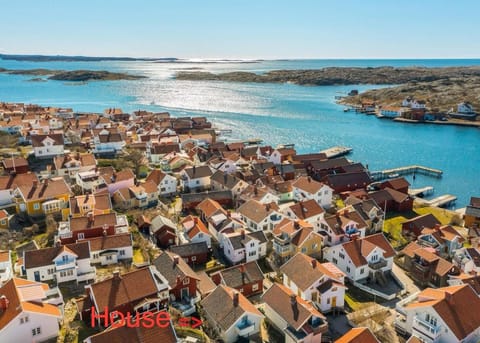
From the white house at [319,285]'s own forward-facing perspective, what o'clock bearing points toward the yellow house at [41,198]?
The yellow house is roughly at 5 o'clock from the white house.

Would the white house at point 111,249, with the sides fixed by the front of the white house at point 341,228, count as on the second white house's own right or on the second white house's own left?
on the second white house's own right

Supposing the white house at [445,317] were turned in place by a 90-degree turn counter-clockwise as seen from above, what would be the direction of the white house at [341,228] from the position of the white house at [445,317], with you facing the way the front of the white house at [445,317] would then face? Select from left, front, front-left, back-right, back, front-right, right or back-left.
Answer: back

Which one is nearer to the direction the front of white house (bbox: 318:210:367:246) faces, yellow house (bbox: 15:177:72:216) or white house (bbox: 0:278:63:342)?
the white house

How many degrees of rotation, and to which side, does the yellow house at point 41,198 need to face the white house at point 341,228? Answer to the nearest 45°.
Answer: approximately 45° to its left

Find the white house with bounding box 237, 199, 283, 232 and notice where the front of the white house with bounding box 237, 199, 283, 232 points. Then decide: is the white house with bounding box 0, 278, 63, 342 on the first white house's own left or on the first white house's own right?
on the first white house's own right

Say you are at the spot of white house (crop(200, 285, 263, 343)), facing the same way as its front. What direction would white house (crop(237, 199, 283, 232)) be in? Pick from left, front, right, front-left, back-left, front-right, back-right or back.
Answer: back-left

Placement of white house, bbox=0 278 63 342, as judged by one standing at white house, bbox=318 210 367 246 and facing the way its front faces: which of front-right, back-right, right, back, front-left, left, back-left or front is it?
right

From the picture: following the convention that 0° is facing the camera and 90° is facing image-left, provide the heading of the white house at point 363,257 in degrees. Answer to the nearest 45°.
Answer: approximately 315°

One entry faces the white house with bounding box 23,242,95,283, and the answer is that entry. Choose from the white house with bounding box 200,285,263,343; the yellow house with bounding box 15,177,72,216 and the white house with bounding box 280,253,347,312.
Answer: the yellow house

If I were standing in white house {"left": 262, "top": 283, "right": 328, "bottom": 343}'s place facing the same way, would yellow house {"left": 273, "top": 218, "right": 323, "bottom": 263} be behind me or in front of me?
behind

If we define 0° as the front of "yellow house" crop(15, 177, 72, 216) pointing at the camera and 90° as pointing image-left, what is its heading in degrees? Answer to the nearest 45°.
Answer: approximately 0°

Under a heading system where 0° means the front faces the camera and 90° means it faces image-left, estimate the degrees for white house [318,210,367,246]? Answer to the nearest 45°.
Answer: approximately 315°

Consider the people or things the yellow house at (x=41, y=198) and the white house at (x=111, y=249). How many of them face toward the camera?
2

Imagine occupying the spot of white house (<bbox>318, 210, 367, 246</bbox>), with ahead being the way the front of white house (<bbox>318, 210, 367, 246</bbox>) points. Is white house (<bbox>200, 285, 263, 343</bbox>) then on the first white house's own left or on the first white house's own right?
on the first white house's own right

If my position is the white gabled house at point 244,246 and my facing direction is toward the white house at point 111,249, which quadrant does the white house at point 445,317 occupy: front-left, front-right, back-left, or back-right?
back-left
